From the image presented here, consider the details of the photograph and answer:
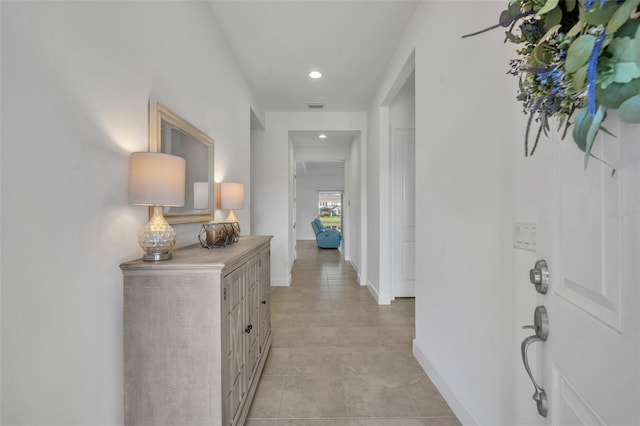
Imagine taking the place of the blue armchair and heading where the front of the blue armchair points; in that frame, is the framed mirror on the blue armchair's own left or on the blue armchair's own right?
on the blue armchair's own right

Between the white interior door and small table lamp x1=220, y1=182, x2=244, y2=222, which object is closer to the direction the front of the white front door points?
the small table lamp

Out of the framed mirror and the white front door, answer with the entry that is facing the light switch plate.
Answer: the framed mirror

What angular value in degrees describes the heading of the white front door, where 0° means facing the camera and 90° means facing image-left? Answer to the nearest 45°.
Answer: approximately 45°

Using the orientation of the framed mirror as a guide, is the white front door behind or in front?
in front

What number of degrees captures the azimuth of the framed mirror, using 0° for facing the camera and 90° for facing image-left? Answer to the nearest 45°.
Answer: approximately 315°

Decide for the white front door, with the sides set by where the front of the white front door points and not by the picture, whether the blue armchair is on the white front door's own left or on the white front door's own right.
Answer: on the white front door's own right

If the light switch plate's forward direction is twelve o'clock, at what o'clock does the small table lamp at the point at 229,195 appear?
The small table lamp is roughly at 2 o'clock from the light switch plate.

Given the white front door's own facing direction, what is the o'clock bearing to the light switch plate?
The light switch plate is roughly at 4 o'clock from the white front door.
